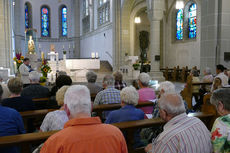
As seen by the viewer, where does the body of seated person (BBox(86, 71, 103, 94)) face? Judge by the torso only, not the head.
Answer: away from the camera

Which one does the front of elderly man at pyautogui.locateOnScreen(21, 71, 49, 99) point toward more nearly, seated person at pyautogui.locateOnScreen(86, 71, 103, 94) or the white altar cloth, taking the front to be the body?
the white altar cloth

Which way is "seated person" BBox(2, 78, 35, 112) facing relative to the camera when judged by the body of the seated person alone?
away from the camera

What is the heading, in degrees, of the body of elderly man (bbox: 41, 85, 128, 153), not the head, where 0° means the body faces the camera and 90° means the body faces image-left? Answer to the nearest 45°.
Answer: approximately 180°

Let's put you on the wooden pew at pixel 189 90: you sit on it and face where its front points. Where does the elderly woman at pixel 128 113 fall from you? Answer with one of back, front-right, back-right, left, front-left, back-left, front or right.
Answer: back-left

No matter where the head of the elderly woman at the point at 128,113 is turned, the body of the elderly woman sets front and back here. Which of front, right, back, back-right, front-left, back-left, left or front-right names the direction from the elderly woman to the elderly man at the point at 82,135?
back

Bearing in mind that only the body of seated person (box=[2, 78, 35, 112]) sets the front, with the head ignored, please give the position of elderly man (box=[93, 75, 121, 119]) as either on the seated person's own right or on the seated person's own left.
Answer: on the seated person's own right

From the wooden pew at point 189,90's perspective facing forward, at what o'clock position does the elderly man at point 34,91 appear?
The elderly man is roughly at 9 o'clock from the wooden pew.

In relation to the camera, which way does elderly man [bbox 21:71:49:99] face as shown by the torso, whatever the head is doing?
away from the camera

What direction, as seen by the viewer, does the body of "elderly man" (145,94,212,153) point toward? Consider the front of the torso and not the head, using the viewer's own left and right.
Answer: facing away from the viewer and to the left of the viewer

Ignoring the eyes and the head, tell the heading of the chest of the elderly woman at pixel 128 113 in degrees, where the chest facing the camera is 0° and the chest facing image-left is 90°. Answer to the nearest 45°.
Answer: approximately 180°

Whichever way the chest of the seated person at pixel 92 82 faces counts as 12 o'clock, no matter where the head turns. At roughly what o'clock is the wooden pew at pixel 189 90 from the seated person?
The wooden pew is roughly at 2 o'clock from the seated person.
